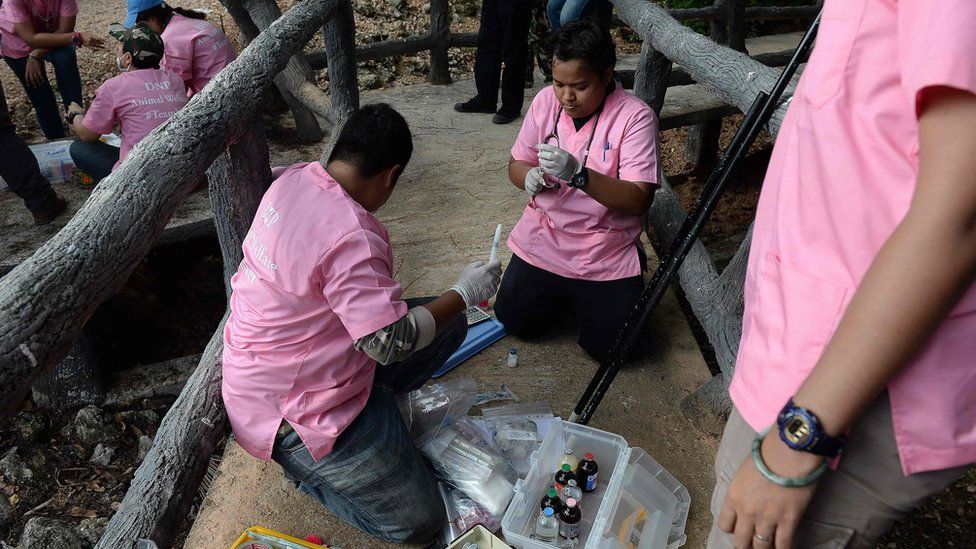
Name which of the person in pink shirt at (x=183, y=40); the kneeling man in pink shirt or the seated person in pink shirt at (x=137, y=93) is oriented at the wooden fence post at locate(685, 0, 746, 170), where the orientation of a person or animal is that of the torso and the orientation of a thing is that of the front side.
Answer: the kneeling man in pink shirt

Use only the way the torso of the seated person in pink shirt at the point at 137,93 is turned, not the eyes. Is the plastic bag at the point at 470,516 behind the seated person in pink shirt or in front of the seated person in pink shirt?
behind

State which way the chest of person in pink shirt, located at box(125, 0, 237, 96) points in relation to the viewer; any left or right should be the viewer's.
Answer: facing away from the viewer and to the left of the viewer

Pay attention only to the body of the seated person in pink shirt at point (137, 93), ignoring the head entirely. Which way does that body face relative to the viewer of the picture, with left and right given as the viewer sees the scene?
facing away from the viewer and to the left of the viewer

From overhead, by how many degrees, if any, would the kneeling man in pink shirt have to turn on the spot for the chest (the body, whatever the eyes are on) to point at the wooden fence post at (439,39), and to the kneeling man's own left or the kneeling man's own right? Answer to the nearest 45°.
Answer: approximately 45° to the kneeling man's own left

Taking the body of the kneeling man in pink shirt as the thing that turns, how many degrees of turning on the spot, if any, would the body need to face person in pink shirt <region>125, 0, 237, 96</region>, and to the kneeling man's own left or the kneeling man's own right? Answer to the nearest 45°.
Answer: approximately 45° to the kneeling man's own left

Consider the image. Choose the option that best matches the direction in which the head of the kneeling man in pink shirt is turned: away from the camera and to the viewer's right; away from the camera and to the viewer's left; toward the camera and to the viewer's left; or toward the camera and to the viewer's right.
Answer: away from the camera and to the viewer's right

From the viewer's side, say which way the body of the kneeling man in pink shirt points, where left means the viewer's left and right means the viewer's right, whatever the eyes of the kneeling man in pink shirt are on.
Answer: facing away from the viewer and to the right of the viewer

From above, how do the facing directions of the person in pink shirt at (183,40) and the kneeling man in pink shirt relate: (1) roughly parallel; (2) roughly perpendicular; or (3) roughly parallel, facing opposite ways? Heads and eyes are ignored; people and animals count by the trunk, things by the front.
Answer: roughly perpendicular

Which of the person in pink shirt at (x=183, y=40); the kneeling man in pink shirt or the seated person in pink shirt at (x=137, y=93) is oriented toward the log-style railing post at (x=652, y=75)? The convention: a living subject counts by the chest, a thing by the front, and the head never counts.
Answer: the kneeling man in pink shirt

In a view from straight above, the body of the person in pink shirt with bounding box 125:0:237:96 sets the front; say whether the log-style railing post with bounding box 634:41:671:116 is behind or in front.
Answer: behind
